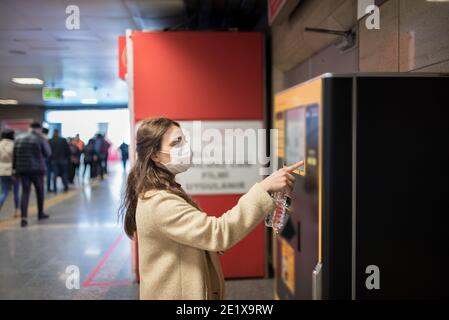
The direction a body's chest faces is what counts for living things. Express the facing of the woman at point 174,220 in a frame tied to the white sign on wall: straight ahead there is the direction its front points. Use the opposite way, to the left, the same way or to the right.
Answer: to the left

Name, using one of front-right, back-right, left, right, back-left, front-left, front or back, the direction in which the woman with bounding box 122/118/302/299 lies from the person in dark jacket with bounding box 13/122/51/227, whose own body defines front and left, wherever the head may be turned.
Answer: back-right

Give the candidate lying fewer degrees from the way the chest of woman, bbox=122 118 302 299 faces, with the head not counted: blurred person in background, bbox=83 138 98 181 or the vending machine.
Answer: the vending machine

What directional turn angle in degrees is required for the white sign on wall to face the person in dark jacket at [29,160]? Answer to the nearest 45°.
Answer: approximately 135° to its right

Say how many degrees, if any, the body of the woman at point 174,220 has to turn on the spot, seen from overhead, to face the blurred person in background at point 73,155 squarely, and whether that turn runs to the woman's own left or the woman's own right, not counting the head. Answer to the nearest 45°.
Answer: approximately 90° to the woman's own left

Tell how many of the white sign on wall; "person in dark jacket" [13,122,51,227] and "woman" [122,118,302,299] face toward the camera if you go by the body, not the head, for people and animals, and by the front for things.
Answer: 1

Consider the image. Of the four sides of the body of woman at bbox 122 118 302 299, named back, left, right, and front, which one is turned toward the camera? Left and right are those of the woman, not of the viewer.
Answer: right

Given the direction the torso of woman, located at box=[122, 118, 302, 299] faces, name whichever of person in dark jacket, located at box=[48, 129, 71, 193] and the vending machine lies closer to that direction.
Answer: the vending machine

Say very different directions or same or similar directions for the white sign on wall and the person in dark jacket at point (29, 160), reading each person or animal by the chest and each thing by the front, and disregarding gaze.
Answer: very different directions

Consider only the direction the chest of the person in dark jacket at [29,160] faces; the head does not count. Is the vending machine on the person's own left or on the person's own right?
on the person's own right

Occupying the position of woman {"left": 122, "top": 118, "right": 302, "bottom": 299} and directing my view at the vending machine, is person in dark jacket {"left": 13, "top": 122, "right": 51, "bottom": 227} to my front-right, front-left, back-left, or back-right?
back-left

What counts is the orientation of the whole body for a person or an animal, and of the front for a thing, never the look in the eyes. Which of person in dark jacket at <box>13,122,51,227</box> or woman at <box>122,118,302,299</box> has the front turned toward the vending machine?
the woman

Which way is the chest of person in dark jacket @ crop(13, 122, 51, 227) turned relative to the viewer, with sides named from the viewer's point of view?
facing away from the viewer and to the right of the viewer

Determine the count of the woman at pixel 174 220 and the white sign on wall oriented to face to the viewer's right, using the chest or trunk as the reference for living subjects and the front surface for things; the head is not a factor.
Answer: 1

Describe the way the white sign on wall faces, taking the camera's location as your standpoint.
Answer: facing the viewer

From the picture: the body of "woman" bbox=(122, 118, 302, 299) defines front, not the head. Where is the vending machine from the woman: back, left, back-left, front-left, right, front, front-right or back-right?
front

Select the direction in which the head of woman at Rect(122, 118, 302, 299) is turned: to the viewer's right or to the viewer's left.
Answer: to the viewer's right

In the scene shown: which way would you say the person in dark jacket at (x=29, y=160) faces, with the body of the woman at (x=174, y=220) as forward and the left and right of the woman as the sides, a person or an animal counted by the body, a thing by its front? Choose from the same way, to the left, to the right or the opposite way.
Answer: to the left
